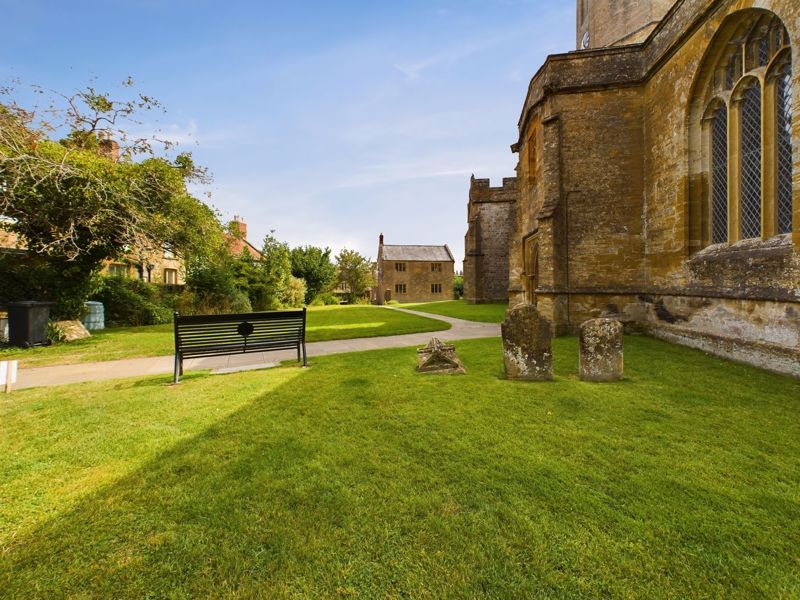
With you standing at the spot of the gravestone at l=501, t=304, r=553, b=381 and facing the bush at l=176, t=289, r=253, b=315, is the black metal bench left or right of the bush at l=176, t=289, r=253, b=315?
left

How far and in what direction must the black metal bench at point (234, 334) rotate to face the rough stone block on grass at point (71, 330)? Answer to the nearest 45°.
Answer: approximately 45° to its left
